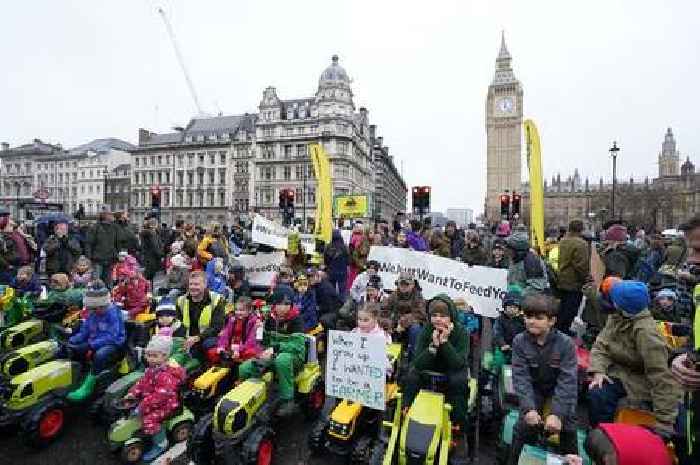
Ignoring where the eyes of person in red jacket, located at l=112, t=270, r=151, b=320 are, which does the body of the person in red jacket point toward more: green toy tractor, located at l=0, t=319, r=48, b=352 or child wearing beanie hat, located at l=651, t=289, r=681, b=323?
the green toy tractor

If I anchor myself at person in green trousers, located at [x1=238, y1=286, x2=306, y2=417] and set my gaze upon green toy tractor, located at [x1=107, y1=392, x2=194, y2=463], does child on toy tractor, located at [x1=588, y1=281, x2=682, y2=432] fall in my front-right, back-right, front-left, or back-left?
back-left

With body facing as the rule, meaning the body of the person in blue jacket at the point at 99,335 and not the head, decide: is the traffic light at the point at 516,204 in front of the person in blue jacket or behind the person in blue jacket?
behind

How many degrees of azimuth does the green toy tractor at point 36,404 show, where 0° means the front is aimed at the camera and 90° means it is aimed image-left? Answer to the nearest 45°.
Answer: approximately 45°

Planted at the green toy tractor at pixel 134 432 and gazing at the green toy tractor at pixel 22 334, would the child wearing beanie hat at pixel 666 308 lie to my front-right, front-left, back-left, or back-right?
back-right

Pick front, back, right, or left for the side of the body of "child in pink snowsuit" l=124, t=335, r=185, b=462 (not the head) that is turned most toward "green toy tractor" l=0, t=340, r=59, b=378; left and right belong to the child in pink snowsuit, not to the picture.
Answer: right

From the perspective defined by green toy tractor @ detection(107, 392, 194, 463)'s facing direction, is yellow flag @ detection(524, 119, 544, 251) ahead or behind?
behind

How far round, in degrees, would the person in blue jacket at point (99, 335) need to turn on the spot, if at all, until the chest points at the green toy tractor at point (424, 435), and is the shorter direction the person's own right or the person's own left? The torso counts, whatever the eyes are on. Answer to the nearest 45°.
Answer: approximately 90° to the person's own left

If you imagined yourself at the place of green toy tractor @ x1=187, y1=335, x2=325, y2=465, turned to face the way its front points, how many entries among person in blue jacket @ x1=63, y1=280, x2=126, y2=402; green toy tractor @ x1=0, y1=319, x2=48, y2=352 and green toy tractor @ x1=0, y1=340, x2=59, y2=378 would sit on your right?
3

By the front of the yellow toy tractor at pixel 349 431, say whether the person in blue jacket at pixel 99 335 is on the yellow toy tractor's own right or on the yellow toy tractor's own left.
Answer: on the yellow toy tractor's own right

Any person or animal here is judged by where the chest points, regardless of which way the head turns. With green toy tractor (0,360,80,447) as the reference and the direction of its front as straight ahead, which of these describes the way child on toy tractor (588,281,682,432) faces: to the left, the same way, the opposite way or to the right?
to the right

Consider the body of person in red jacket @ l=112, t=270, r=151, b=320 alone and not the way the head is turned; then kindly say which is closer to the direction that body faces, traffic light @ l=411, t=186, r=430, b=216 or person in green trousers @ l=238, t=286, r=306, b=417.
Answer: the person in green trousers
